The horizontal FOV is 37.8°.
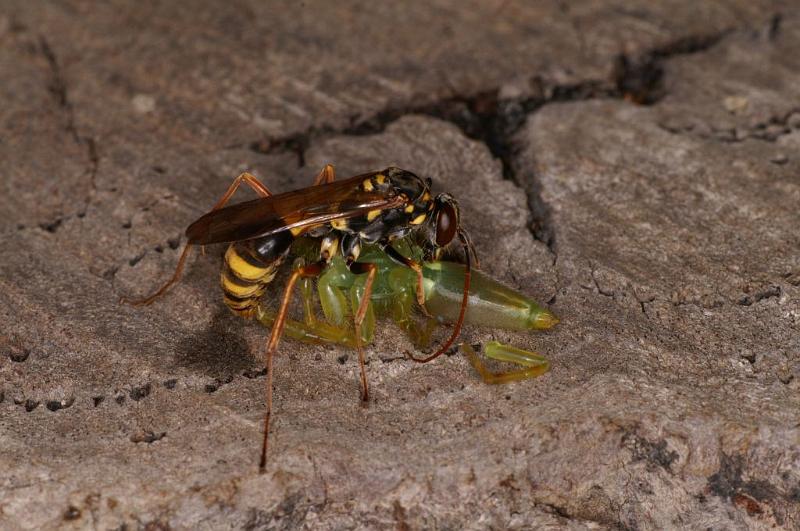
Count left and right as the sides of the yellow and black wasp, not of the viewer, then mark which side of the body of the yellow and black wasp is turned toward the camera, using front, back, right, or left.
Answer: right
